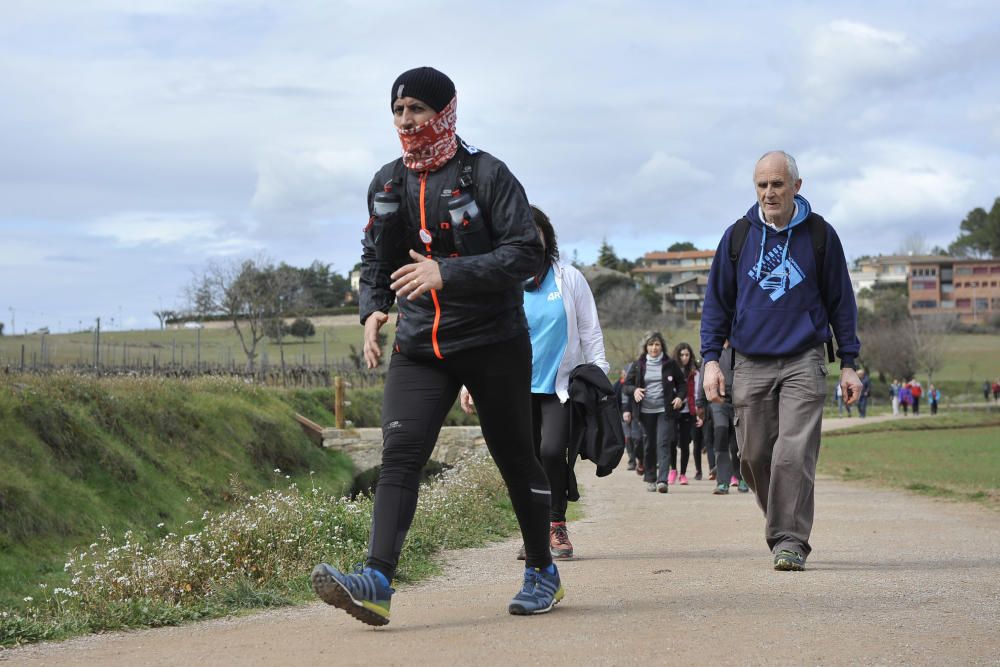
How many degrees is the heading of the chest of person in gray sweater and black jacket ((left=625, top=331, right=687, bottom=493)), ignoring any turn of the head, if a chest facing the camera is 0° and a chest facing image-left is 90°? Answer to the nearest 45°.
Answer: approximately 0°

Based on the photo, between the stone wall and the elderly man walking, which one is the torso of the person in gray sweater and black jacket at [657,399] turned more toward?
the elderly man walking

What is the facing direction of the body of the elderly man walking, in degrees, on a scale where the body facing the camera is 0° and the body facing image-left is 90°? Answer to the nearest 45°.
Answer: approximately 0°

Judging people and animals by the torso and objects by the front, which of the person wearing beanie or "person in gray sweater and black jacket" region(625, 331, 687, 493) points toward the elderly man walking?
the person in gray sweater and black jacket

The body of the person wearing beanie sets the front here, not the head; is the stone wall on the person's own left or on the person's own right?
on the person's own right

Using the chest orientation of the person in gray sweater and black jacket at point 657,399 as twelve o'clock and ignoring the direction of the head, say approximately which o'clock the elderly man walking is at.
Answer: The elderly man walking is roughly at 12 o'clock from the person in gray sweater and black jacket.
